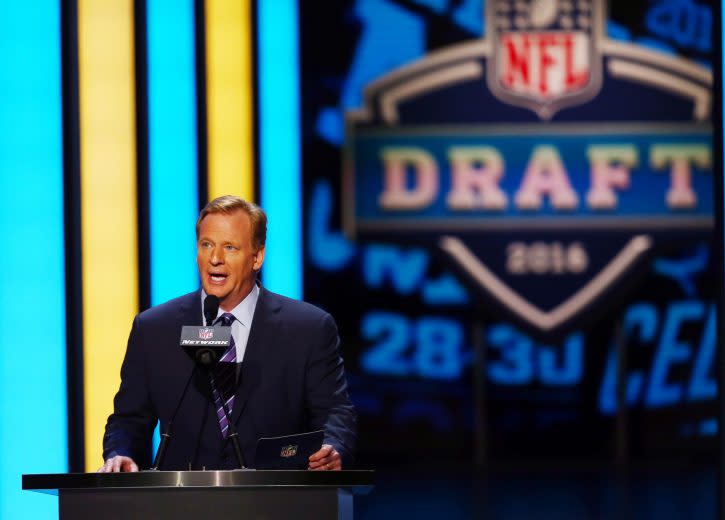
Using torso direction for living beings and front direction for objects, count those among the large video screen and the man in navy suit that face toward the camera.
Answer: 2

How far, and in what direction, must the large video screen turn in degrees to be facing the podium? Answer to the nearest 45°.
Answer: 0° — it already faces it

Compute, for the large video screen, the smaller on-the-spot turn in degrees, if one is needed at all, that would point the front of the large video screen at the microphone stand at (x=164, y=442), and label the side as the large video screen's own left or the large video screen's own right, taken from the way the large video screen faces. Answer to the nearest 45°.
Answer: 0° — it already faces it

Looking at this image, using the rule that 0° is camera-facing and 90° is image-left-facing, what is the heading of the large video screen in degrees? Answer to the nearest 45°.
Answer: approximately 0°
